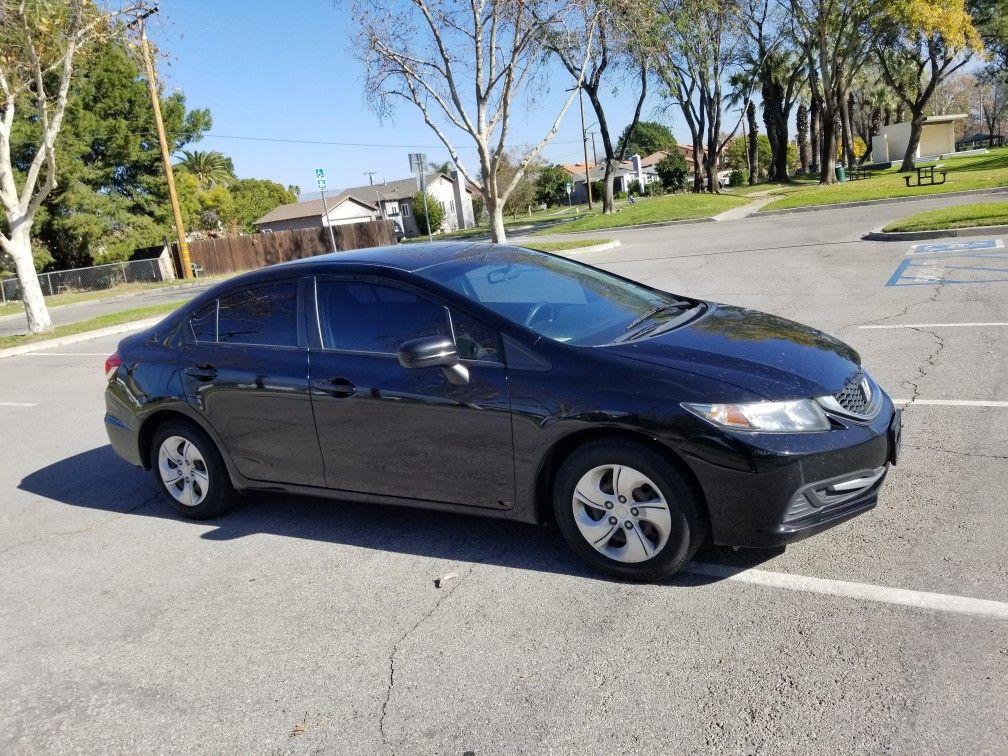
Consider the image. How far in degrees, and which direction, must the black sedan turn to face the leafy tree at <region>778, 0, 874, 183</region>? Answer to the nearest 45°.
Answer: approximately 90° to its left

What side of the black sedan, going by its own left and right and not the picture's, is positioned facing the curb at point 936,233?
left

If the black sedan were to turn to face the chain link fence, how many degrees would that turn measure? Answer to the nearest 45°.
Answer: approximately 180°

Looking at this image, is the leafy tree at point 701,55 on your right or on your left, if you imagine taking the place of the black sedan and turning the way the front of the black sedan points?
on your left

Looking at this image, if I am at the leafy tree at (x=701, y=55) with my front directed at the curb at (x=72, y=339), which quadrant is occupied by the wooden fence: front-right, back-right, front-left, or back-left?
front-right

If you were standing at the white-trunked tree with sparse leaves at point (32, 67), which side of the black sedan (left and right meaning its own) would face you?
back

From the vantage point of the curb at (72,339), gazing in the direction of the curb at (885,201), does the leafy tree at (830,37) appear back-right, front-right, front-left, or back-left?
front-left

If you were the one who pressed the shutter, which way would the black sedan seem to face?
facing the viewer and to the right of the viewer

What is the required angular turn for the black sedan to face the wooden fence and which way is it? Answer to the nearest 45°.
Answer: approximately 135° to its left

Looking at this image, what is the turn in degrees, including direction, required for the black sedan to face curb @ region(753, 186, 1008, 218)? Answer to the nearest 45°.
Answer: approximately 90° to its left

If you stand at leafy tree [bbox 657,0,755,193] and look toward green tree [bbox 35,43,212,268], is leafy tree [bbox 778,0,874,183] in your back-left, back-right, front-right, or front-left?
back-left
